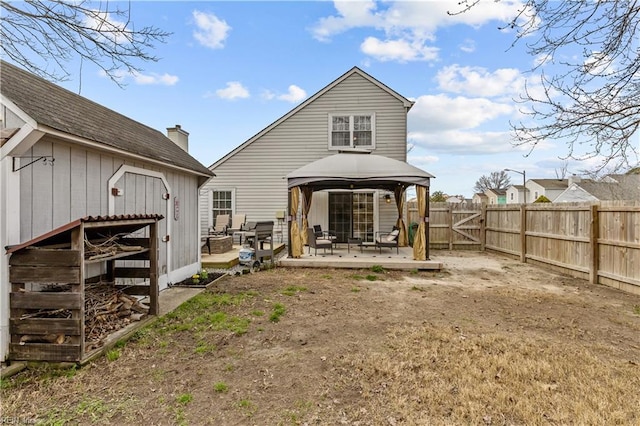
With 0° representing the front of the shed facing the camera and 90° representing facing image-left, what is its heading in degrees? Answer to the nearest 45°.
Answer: approximately 315°

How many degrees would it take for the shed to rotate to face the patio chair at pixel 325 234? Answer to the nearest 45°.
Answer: approximately 90° to its left

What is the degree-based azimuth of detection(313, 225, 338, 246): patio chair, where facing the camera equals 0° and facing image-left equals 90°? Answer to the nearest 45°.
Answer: approximately 315°
